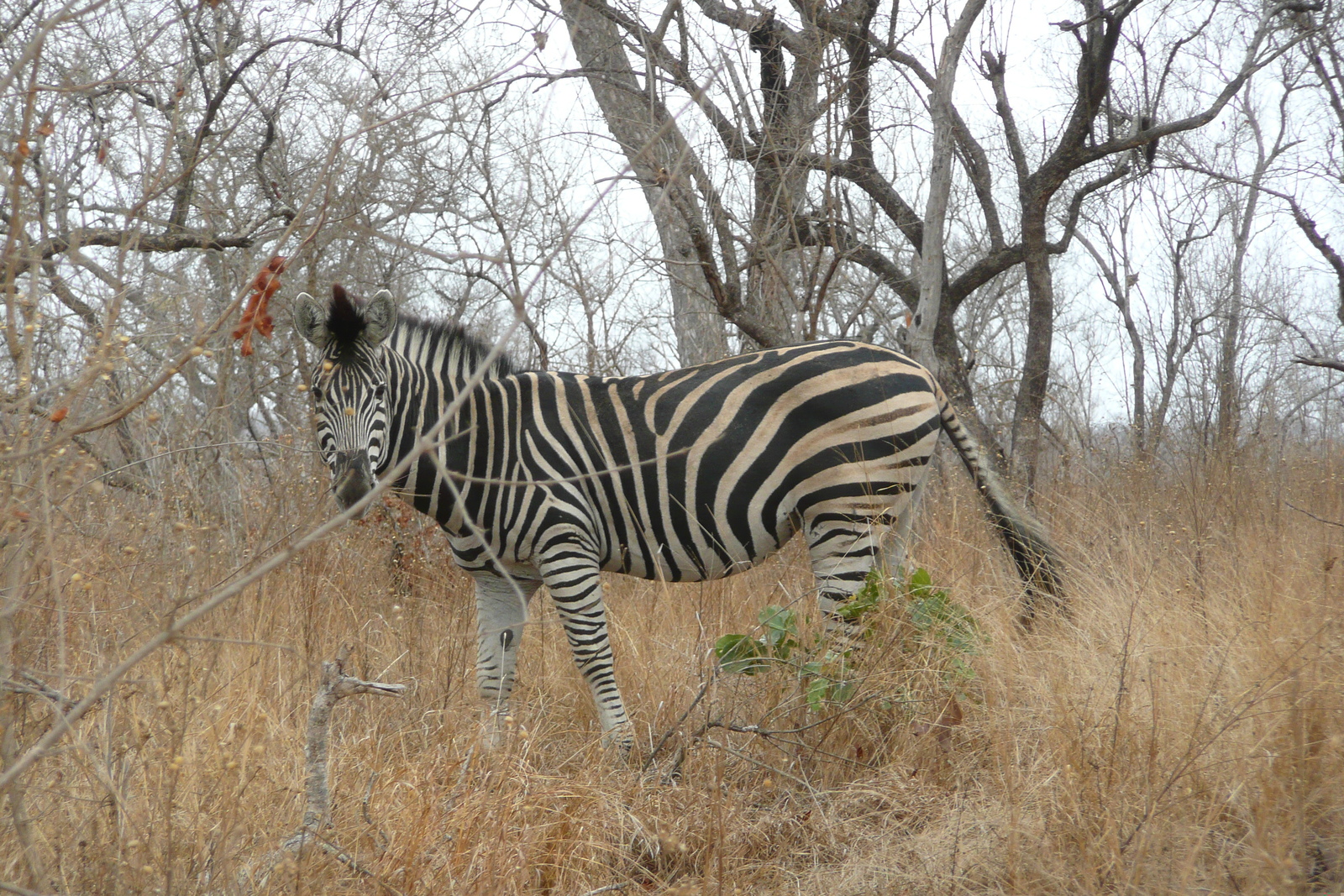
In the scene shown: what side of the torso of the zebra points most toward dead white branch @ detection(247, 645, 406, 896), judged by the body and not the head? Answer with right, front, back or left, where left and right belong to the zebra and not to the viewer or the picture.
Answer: left

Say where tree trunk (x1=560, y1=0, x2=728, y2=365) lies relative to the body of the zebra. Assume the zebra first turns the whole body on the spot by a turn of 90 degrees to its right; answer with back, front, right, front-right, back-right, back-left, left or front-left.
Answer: front

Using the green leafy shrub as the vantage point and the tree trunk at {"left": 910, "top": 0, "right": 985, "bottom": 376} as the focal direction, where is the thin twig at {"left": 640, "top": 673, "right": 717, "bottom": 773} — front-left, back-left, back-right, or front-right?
back-left

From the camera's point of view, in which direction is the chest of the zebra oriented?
to the viewer's left

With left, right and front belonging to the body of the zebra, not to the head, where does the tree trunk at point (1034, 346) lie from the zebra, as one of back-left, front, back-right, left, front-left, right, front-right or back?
back-right

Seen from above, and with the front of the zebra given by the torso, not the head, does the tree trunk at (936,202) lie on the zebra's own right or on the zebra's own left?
on the zebra's own right
